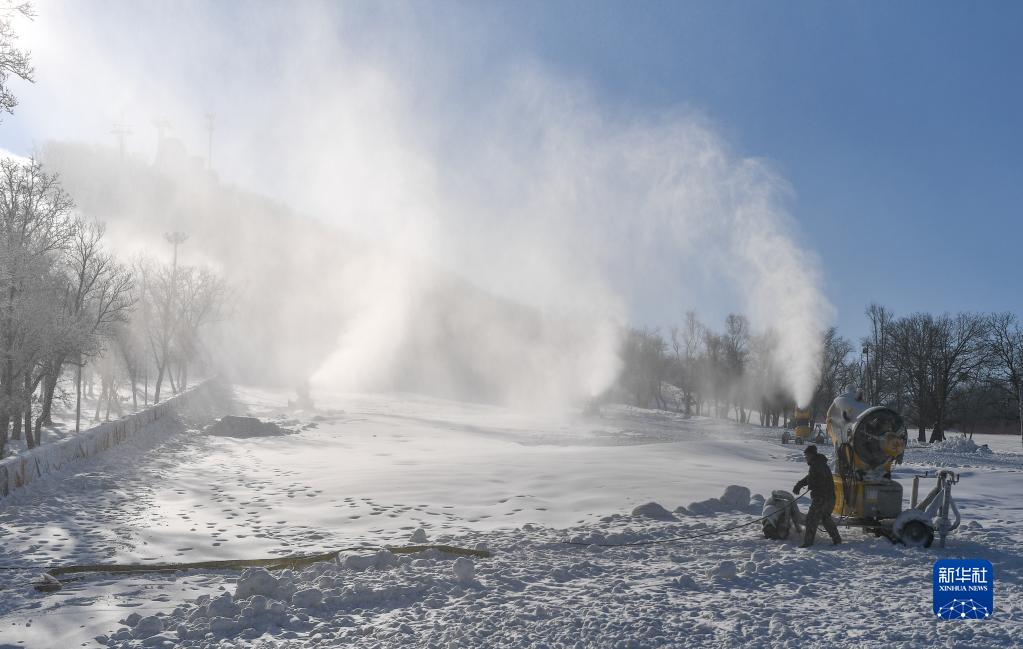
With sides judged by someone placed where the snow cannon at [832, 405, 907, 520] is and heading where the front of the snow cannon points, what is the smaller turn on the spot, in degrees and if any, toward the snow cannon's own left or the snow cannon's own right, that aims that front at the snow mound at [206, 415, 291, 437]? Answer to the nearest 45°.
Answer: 0° — it already faces it

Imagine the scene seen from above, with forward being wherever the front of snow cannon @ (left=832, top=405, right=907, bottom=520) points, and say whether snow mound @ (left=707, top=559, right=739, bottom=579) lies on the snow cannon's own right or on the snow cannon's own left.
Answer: on the snow cannon's own left

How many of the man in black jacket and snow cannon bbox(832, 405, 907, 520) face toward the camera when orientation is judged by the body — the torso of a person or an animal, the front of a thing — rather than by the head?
0

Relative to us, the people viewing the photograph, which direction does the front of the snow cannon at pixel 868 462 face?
facing away from the viewer and to the left of the viewer

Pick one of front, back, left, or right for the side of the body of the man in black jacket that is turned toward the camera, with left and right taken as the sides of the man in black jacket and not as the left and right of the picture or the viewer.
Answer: left

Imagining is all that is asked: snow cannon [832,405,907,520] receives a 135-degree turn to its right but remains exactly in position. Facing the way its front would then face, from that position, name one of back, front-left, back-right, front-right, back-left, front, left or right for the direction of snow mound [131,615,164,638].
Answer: back-right
